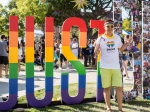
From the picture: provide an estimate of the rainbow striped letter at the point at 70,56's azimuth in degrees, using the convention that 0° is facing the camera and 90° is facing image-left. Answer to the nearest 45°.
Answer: approximately 0°

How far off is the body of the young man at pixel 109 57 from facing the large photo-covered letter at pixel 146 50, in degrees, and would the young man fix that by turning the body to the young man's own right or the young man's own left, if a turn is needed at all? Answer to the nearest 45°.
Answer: approximately 135° to the young man's own left

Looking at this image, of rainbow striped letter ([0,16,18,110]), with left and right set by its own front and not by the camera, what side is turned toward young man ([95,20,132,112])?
left

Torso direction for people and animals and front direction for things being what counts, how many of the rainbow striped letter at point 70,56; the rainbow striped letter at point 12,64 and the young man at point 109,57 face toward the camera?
3

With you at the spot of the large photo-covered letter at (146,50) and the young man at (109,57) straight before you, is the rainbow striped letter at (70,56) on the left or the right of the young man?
right

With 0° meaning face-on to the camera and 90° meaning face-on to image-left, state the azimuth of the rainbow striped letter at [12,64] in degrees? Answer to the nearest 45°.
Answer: approximately 0°

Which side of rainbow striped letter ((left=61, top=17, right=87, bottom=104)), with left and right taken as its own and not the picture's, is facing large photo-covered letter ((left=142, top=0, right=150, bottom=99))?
left
